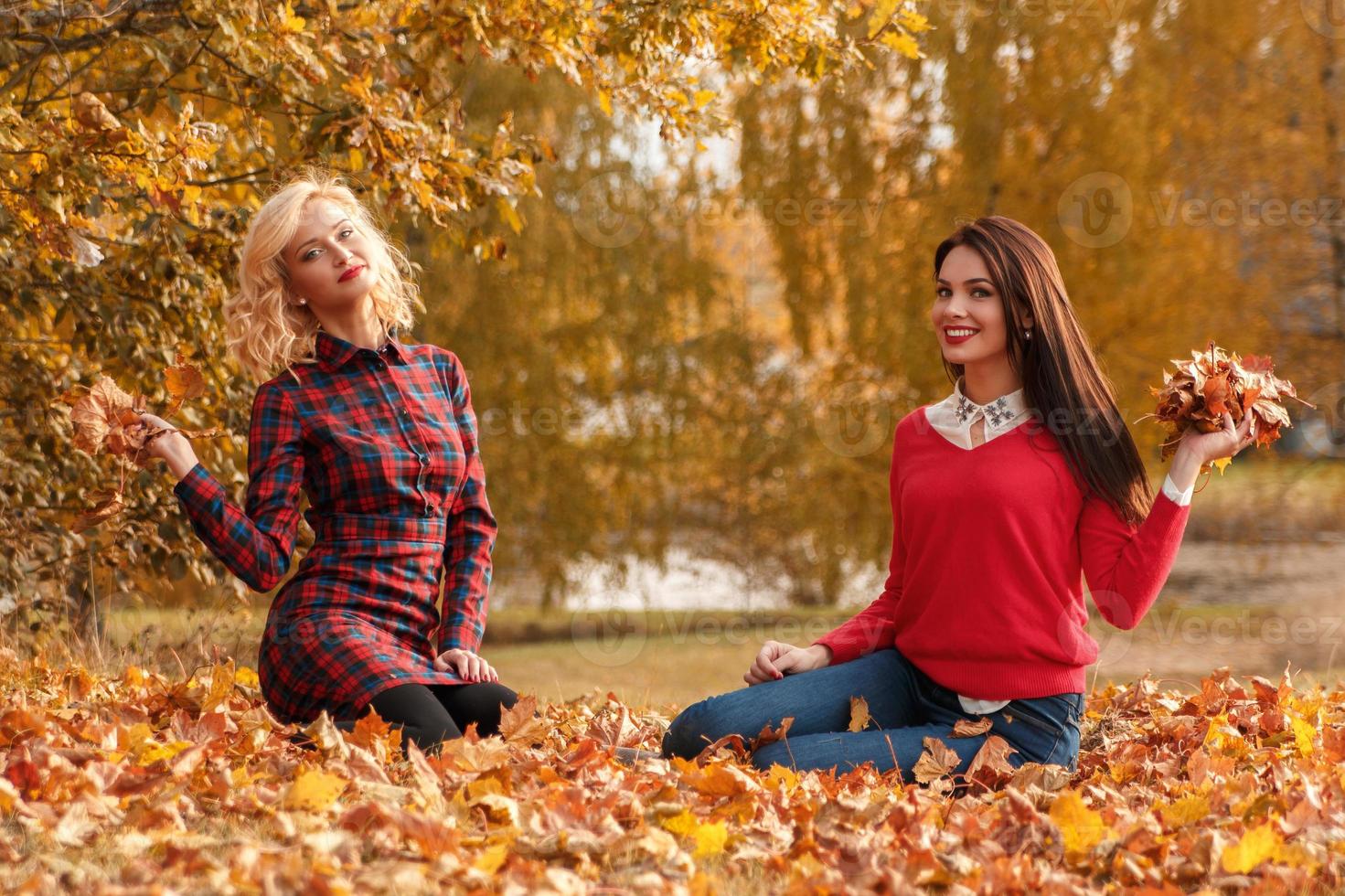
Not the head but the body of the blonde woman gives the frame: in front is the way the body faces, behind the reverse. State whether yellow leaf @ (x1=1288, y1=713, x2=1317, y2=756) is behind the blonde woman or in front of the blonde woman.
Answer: in front

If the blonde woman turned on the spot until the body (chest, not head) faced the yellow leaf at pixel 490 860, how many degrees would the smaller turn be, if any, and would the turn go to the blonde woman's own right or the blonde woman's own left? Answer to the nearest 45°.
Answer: approximately 45° to the blonde woman's own right

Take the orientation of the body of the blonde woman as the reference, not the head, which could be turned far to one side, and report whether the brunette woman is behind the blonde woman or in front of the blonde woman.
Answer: in front

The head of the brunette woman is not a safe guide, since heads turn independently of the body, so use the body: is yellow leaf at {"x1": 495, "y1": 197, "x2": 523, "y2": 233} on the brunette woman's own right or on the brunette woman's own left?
on the brunette woman's own right

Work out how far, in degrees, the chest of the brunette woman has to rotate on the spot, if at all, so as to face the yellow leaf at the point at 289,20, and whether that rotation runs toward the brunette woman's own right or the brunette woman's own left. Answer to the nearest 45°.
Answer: approximately 45° to the brunette woman's own right

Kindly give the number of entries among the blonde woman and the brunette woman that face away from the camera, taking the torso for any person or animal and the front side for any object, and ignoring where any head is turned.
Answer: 0

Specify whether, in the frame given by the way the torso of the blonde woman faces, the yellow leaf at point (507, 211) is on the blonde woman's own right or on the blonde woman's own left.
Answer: on the blonde woman's own left

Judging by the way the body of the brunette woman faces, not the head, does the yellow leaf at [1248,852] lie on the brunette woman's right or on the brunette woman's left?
on the brunette woman's left

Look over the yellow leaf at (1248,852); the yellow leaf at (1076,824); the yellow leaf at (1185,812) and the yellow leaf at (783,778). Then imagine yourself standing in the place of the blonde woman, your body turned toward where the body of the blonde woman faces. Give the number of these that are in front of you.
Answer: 4

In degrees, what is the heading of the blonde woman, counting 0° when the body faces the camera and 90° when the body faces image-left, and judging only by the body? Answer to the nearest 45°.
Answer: approximately 315°
